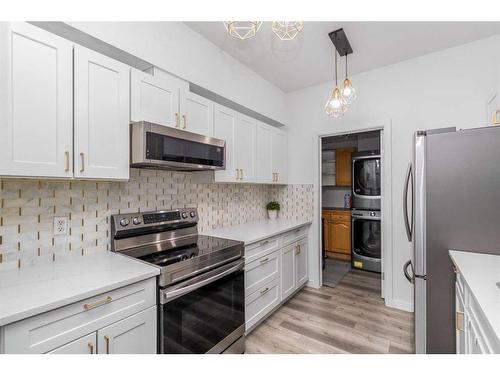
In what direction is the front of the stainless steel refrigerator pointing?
to the viewer's left

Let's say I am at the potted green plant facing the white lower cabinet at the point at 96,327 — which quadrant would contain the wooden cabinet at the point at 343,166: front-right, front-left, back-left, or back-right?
back-left

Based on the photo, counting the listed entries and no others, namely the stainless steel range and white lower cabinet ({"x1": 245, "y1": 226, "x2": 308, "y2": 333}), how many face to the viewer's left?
0

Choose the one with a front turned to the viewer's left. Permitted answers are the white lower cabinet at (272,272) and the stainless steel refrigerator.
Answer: the stainless steel refrigerator

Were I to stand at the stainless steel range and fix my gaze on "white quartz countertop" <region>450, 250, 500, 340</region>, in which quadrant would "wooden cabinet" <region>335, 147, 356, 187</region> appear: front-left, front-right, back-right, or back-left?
front-left

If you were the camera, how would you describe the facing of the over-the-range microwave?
facing the viewer and to the right of the viewer

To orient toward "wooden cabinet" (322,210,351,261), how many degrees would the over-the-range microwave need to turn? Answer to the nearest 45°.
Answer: approximately 90° to its left

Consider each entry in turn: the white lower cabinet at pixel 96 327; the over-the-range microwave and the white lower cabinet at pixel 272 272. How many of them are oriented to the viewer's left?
0

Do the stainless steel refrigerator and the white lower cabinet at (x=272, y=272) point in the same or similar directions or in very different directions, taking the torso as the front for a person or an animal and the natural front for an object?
very different directions

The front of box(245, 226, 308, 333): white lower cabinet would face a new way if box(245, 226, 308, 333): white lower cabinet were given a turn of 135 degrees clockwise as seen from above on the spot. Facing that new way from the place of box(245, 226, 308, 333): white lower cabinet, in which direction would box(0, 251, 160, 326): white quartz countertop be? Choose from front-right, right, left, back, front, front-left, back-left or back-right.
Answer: front-left
